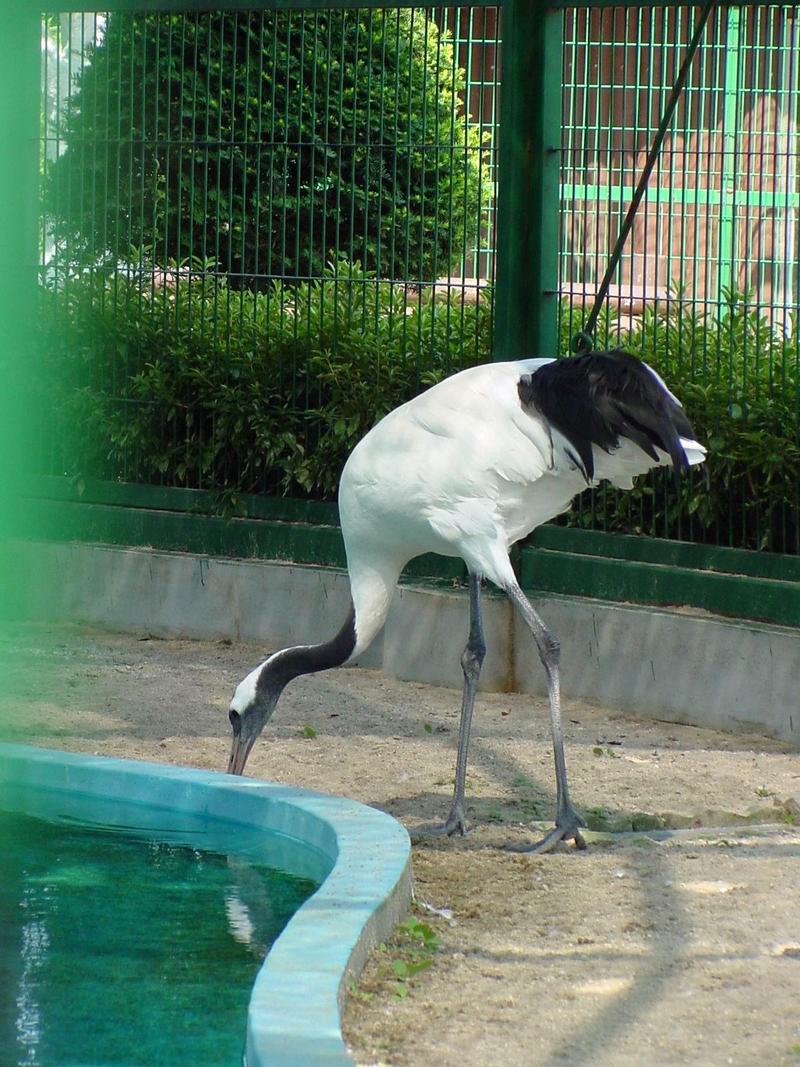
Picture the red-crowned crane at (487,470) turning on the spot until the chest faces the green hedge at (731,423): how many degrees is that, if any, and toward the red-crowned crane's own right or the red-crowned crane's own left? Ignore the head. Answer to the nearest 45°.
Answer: approximately 135° to the red-crowned crane's own right

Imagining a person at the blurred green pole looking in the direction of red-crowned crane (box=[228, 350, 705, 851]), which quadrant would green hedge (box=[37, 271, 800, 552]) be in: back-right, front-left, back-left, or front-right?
front-left

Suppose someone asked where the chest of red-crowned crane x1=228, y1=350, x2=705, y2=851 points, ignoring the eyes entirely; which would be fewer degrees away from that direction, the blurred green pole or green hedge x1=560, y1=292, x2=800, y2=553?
the blurred green pole

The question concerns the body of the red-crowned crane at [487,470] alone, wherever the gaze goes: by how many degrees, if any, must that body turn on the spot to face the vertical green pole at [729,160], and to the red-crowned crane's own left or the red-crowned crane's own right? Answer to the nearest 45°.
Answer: approximately 135° to the red-crowned crane's own right

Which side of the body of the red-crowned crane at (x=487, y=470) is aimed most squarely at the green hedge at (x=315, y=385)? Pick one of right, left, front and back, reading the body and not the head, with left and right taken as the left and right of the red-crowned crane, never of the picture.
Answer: right

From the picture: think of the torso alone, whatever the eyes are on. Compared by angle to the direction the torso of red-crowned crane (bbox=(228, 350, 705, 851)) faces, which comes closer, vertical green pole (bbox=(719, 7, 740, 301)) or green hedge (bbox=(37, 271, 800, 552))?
the green hedge

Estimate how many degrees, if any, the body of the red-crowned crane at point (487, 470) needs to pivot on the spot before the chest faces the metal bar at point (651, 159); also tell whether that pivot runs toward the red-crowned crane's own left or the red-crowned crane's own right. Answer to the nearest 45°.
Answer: approximately 135° to the red-crowned crane's own right

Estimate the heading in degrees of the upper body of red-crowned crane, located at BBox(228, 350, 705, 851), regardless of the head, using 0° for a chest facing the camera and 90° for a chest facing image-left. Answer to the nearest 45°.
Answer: approximately 90°
